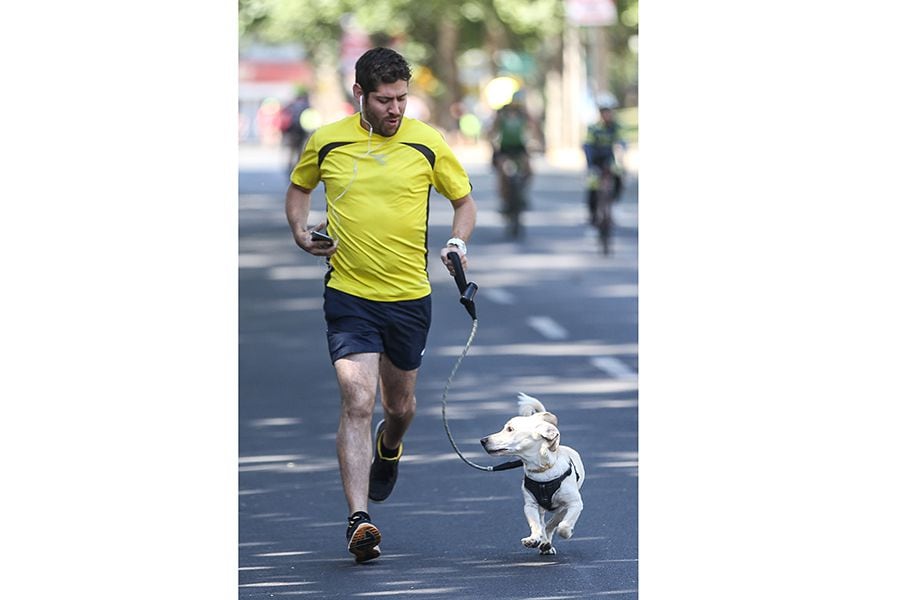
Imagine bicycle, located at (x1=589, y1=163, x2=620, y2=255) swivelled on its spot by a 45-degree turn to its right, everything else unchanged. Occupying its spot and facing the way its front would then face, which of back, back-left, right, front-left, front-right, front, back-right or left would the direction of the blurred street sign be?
back-right

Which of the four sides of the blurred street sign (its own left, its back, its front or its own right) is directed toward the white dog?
front

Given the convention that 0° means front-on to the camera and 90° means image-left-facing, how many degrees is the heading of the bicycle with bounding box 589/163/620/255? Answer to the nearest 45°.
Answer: approximately 0°

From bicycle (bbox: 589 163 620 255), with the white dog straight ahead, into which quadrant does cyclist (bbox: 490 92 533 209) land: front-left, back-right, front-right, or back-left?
back-right

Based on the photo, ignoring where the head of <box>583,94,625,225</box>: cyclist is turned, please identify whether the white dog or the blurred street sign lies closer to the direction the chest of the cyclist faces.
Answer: the white dog

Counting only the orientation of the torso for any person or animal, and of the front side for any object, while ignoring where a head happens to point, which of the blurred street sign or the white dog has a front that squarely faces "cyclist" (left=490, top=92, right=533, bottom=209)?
the blurred street sign

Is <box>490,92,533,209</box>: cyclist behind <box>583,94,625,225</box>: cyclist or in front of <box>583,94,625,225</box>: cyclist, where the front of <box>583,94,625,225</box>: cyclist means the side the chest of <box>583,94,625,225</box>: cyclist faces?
behind

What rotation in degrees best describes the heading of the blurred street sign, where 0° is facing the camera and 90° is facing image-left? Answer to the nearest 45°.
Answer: approximately 0°

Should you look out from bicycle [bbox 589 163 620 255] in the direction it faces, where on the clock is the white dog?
The white dog is roughly at 12 o'clock from the bicycle.

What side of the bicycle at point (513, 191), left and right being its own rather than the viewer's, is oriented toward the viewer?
front

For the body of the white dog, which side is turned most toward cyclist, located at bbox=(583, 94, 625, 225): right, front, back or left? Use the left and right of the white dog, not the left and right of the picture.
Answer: back

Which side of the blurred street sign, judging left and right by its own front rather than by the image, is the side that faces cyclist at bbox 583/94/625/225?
front

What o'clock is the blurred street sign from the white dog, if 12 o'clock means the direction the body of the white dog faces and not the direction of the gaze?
The blurred street sign is roughly at 6 o'clock from the white dog.
